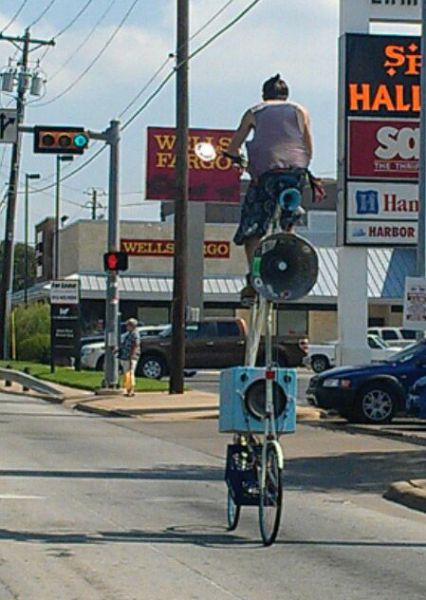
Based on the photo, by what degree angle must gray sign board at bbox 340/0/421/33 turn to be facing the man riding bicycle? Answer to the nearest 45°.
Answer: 0° — it already faces them

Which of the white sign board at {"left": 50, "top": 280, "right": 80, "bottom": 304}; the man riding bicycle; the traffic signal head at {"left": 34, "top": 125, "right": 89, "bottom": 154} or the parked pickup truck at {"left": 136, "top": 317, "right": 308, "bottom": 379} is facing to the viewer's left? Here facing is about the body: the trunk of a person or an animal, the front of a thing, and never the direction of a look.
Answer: the parked pickup truck

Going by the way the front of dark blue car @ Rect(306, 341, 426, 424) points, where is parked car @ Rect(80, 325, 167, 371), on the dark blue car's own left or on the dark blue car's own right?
on the dark blue car's own right

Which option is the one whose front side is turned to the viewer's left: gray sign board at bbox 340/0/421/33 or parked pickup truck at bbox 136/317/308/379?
the parked pickup truck

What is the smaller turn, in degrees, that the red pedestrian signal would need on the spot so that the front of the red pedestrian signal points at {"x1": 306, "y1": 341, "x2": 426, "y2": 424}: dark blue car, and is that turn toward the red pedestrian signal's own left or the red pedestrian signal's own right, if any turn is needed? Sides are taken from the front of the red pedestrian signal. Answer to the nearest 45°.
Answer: approximately 45° to the red pedestrian signal's own left

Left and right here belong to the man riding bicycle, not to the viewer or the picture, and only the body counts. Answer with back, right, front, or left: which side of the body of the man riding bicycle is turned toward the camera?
back

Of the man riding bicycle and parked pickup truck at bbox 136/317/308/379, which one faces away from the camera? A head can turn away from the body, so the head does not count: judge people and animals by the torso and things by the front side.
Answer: the man riding bicycle

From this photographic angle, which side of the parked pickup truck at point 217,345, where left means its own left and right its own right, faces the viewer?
left

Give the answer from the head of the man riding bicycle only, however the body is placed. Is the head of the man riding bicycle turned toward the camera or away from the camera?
away from the camera

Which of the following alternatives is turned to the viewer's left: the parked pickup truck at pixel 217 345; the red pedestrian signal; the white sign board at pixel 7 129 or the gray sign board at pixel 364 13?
the parked pickup truck

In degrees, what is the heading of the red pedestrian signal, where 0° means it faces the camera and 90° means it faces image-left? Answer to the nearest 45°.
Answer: approximately 0°

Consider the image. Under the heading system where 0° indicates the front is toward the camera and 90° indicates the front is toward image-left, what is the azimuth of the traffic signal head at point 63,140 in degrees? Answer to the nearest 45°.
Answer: approximately 0°
